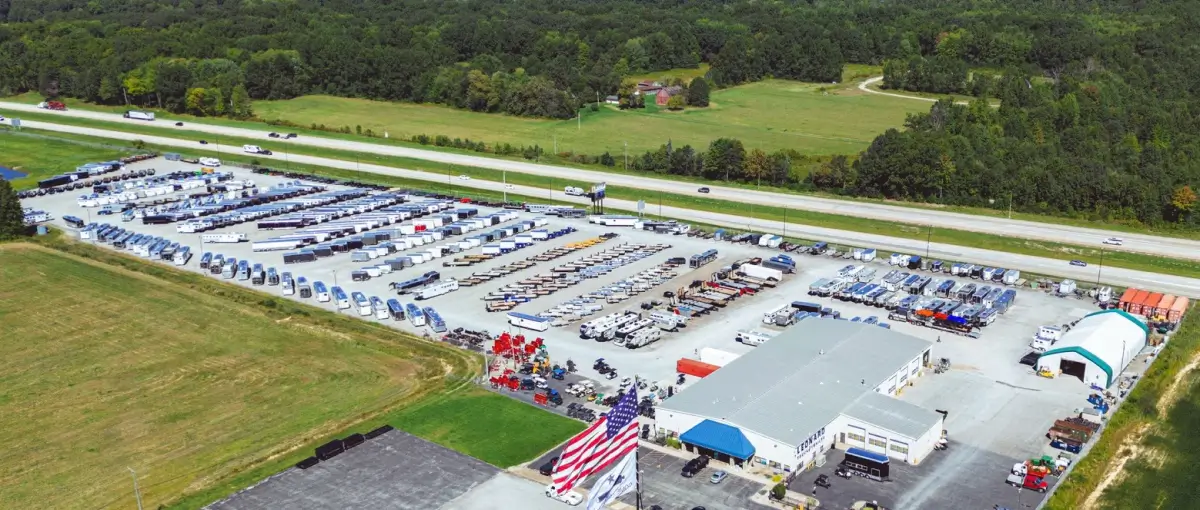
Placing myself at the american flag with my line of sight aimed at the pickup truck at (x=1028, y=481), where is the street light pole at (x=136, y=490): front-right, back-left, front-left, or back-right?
back-left

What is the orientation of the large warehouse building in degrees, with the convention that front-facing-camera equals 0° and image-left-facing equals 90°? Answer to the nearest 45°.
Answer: approximately 45°

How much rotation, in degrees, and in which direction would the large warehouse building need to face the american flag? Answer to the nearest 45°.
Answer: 0° — it already faces it

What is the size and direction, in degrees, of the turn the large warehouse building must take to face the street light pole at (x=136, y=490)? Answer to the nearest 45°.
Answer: approximately 45° to its right

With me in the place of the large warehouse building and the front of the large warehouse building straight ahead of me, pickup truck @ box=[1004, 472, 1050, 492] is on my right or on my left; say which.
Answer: on my left
